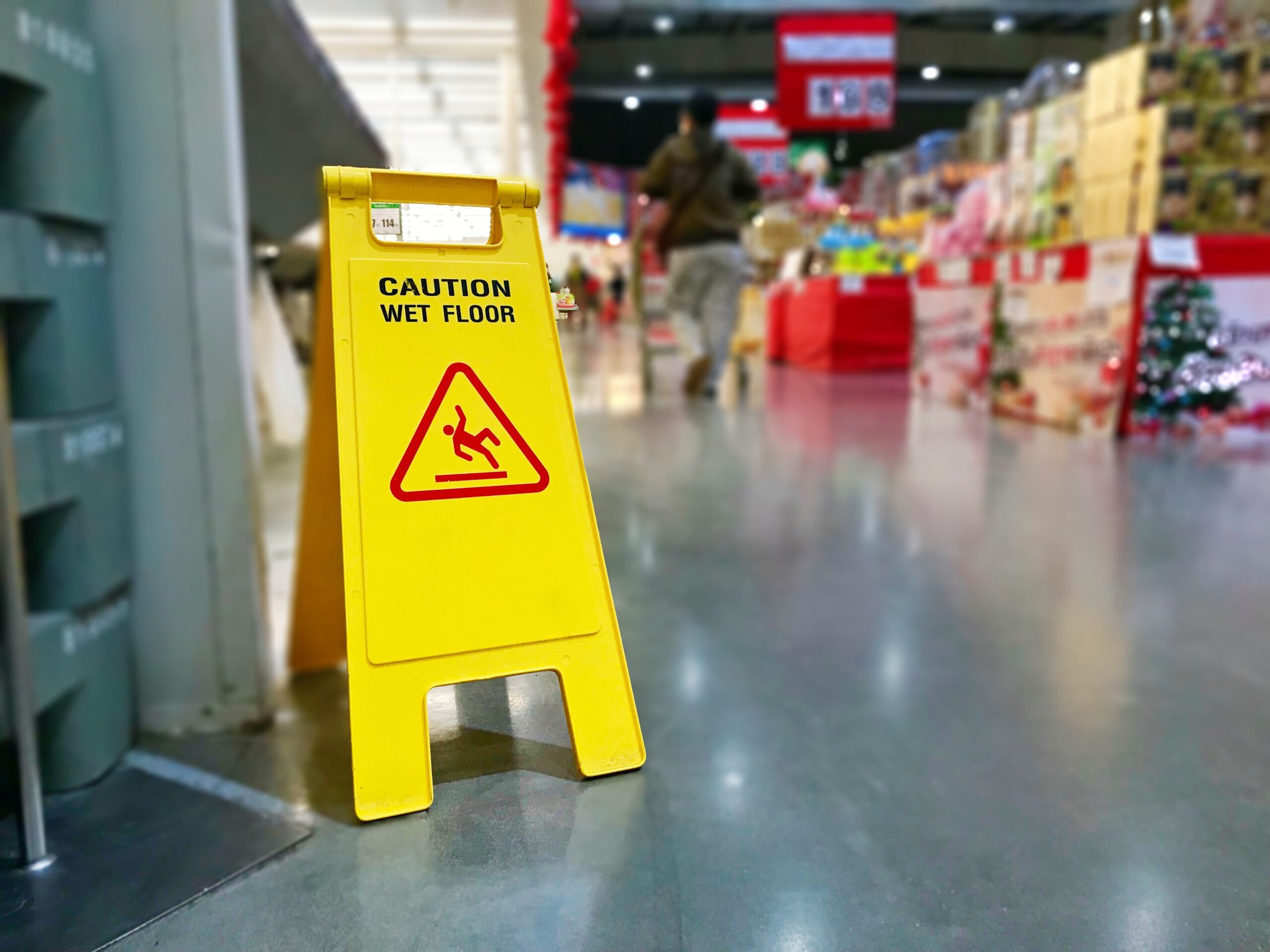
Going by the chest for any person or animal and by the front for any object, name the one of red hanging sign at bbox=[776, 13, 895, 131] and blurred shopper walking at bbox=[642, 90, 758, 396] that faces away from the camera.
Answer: the blurred shopper walking

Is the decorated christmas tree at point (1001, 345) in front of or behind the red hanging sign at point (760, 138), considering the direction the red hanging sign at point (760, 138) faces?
in front

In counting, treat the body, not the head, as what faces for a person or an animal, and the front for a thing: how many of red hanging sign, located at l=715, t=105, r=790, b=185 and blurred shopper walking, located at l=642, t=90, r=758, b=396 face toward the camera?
1

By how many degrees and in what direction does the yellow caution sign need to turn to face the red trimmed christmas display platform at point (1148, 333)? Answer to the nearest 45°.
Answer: approximately 135° to its left

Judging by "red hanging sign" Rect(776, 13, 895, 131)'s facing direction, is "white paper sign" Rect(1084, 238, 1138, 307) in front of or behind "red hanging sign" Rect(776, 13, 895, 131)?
in front

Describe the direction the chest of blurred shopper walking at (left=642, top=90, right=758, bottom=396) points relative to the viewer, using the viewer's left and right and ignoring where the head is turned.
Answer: facing away from the viewer

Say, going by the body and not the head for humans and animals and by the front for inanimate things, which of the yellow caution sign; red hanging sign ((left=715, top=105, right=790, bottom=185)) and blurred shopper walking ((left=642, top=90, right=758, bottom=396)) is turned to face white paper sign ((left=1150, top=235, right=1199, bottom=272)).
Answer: the red hanging sign

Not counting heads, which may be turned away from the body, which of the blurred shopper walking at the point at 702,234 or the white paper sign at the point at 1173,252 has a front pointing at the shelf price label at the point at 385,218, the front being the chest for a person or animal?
the white paper sign

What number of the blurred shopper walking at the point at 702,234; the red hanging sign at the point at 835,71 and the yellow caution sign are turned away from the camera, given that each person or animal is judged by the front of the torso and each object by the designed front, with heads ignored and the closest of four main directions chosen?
1

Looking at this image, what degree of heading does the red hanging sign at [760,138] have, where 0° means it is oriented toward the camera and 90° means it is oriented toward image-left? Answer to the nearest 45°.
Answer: approximately 0°

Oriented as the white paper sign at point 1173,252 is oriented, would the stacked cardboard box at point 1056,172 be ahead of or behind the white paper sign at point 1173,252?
behind
